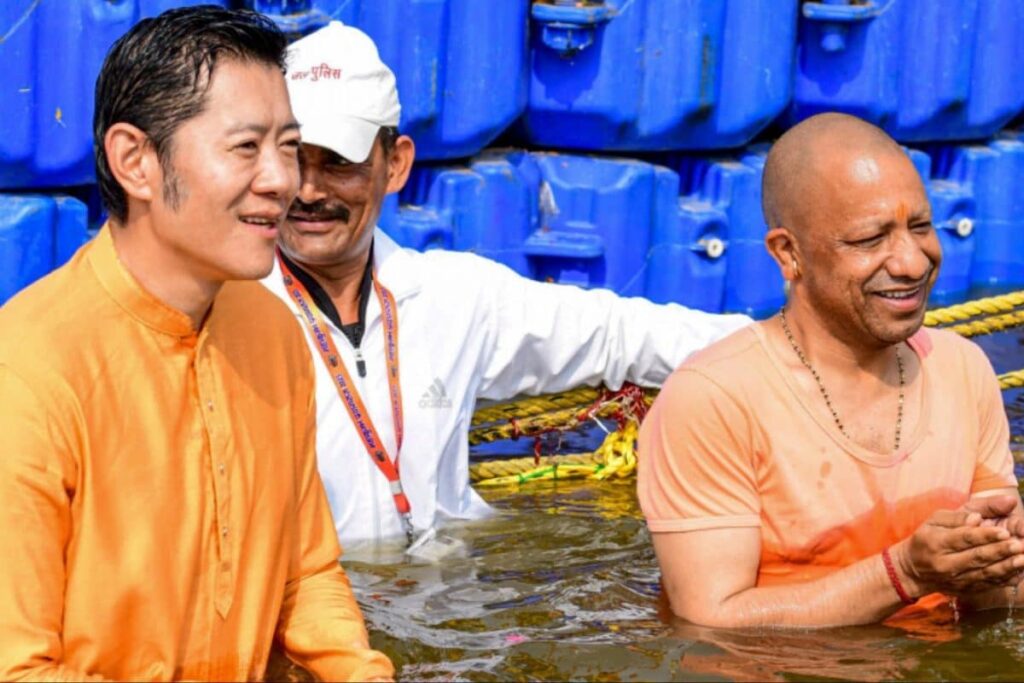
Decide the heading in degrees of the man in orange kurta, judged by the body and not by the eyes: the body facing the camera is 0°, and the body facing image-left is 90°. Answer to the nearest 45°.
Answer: approximately 315°

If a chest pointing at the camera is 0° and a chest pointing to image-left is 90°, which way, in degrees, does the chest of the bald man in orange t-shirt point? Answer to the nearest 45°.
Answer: approximately 315°

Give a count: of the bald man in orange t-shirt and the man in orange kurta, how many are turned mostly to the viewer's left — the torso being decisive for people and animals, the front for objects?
0

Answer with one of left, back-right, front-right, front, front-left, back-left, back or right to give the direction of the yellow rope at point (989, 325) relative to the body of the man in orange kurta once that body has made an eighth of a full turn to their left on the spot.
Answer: front-left

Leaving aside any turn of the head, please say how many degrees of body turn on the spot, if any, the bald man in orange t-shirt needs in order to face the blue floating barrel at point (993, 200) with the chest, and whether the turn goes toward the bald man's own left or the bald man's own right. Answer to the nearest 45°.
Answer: approximately 135° to the bald man's own left

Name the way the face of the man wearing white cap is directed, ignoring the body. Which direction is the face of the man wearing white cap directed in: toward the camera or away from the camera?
toward the camera

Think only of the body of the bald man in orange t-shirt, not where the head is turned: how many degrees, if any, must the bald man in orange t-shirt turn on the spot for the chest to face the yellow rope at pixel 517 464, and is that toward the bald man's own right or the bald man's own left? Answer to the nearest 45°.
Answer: approximately 180°
